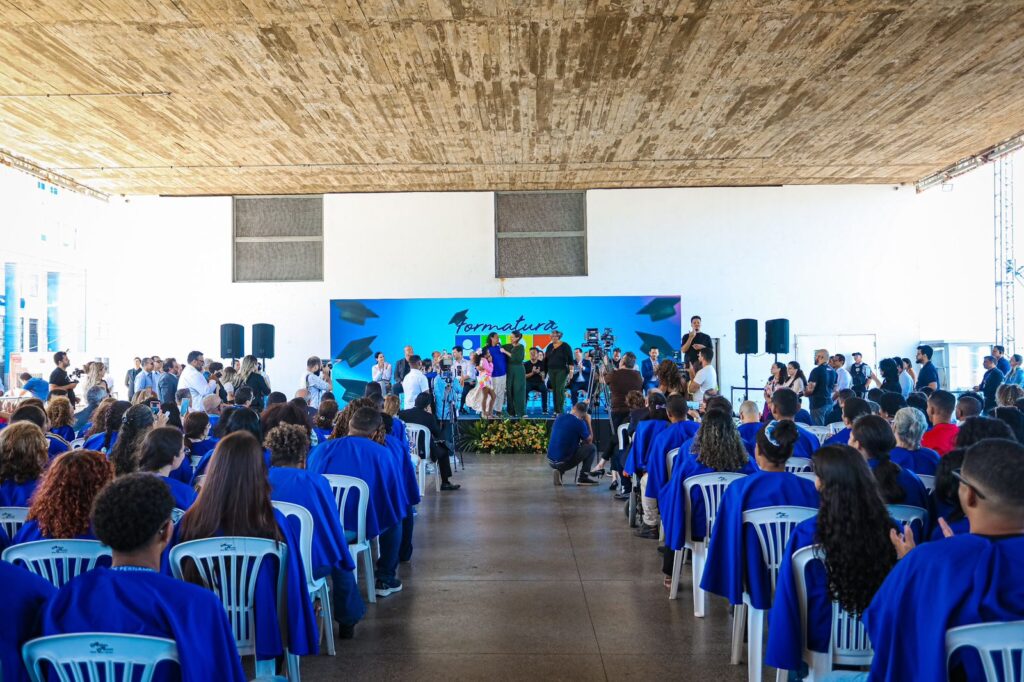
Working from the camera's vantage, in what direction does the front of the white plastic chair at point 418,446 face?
facing away from the viewer and to the right of the viewer

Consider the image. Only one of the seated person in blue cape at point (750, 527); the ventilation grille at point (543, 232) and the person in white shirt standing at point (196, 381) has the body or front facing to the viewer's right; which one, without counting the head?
the person in white shirt standing

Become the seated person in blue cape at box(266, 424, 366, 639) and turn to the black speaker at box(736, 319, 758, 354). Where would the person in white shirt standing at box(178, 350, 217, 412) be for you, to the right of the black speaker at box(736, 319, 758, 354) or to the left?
left

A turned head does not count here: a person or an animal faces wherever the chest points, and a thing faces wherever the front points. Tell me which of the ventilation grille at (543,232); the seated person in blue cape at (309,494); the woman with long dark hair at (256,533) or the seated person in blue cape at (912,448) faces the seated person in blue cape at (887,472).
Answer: the ventilation grille

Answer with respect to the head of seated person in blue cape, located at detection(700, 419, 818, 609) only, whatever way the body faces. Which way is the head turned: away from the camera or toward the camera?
away from the camera

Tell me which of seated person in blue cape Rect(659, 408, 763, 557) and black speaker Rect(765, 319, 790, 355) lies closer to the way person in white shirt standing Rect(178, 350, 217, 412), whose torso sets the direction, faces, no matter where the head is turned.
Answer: the black speaker

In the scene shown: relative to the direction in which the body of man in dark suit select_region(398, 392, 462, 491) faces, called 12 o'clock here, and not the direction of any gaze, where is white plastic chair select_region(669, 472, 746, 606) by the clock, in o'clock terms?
The white plastic chair is roughly at 4 o'clock from the man in dark suit.

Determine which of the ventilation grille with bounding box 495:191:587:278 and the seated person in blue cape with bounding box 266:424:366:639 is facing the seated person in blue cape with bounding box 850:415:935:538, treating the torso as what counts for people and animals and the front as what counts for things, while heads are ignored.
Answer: the ventilation grille

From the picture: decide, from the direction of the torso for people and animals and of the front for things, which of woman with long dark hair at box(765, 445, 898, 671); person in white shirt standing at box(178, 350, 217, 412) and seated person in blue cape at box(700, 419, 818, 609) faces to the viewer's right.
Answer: the person in white shirt standing

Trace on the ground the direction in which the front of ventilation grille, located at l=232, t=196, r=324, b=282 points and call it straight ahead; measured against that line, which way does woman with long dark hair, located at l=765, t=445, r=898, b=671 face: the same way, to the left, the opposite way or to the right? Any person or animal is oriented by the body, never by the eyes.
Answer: the opposite way

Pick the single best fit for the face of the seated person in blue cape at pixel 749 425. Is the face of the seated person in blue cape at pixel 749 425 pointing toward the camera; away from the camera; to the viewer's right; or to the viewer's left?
away from the camera

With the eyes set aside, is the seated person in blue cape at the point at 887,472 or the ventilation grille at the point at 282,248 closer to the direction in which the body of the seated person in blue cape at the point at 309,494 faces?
the ventilation grille

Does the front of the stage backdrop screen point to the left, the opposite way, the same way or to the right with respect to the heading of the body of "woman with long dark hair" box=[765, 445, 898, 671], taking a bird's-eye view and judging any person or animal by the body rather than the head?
the opposite way
